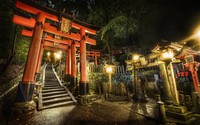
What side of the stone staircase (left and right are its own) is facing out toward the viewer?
front

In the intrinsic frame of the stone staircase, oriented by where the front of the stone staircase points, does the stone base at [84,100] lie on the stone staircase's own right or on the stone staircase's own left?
on the stone staircase's own left

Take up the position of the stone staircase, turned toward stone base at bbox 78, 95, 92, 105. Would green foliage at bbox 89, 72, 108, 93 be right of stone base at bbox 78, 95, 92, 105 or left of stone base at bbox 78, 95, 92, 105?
left

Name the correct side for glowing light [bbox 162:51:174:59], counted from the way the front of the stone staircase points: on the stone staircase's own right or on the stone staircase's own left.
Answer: on the stone staircase's own left

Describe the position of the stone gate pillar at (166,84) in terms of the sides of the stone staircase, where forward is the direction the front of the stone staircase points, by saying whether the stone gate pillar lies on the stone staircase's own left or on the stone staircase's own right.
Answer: on the stone staircase's own left
